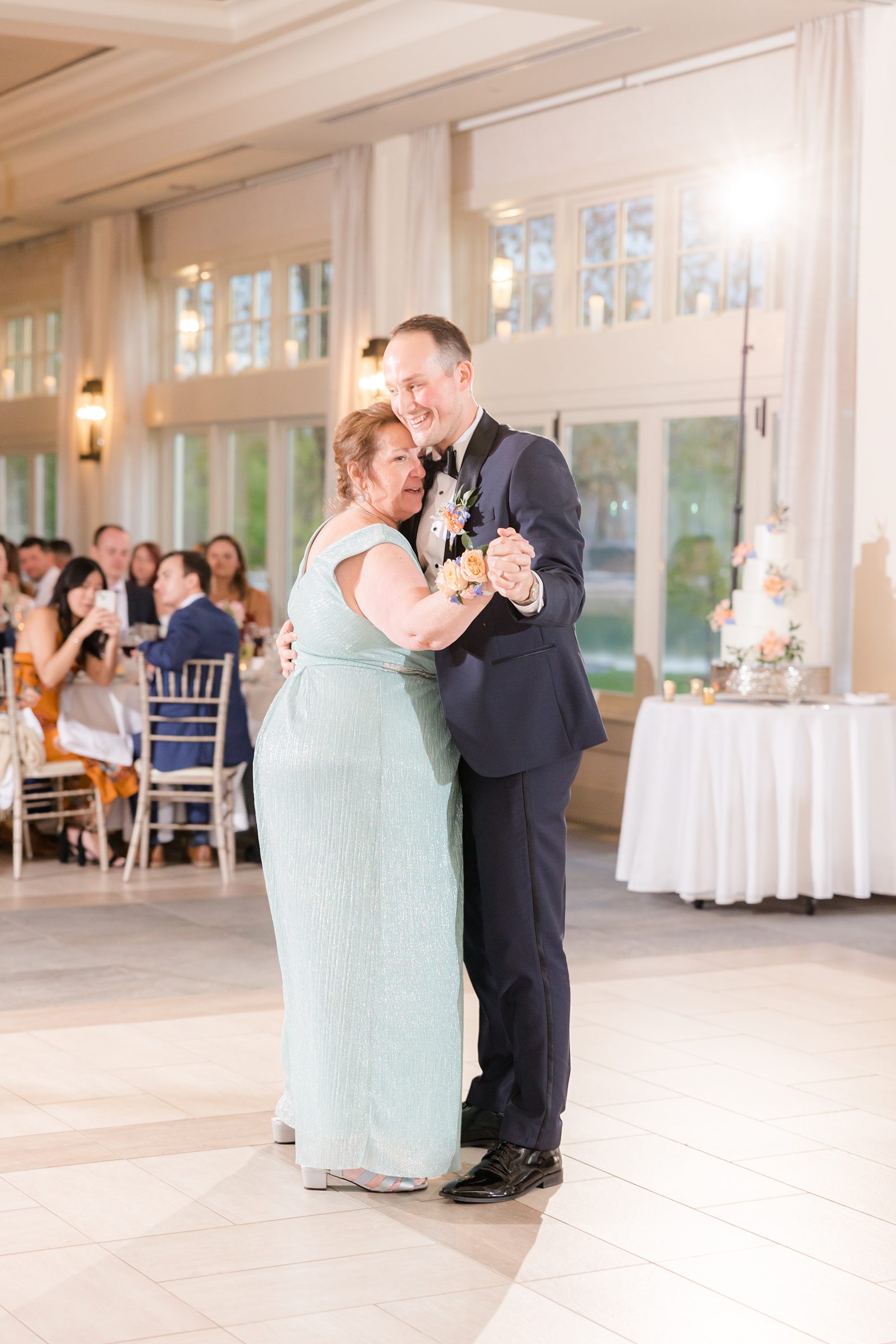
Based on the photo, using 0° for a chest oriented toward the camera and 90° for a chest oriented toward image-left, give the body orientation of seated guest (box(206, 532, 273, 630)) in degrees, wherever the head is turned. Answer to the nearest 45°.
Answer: approximately 45°

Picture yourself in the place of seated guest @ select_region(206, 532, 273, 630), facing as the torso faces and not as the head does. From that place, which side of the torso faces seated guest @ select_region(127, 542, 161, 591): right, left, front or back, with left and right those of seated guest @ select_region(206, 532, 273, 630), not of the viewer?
right

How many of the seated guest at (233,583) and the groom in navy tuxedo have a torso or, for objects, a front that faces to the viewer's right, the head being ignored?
0

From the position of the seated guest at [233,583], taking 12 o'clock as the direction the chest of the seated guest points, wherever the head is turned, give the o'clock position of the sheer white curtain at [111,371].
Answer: The sheer white curtain is roughly at 4 o'clock from the seated guest.

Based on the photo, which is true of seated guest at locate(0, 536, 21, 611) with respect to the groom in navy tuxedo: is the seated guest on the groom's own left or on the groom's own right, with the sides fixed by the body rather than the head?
on the groom's own right

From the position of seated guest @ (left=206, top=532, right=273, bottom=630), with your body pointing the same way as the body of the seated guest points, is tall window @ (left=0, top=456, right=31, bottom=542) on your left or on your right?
on your right

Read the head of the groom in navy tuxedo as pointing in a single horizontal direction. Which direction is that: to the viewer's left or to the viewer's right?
to the viewer's left
